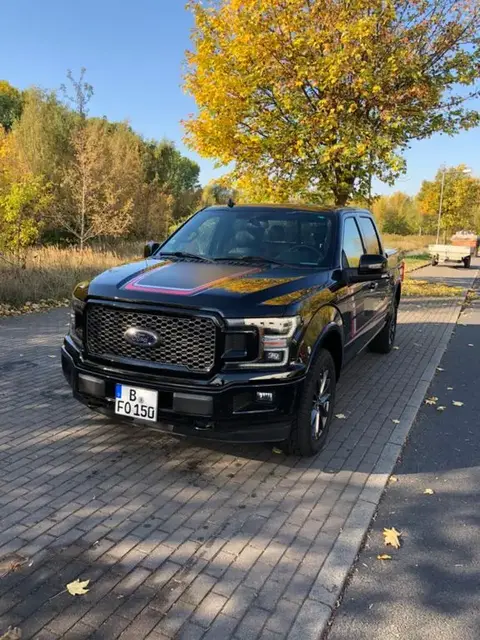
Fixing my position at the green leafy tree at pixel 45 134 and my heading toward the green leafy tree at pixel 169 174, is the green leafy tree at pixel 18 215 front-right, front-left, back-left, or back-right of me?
back-right

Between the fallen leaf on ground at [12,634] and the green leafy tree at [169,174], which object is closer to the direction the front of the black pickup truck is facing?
the fallen leaf on ground

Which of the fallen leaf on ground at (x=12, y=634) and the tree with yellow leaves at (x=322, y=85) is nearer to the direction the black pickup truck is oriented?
the fallen leaf on ground

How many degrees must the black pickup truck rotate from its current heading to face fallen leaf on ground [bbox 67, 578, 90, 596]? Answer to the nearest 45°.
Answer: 0° — it already faces it

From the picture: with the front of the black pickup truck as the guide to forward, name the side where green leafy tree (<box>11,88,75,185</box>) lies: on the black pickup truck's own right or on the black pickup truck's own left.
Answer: on the black pickup truck's own right

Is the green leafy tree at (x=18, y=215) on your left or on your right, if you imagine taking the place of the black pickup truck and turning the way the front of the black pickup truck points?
on your right

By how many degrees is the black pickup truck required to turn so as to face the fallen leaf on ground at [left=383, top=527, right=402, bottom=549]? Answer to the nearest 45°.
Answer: approximately 90° to its left

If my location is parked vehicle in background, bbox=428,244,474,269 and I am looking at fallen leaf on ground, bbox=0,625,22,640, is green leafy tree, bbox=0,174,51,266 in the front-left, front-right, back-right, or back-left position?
front-right

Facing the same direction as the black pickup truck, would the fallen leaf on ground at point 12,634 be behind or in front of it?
in front

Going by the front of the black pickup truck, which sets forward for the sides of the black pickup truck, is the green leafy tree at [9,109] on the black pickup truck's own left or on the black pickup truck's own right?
on the black pickup truck's own right

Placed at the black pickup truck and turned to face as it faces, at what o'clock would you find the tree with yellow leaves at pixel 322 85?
The tree with yellow leaves is roughly at 5 o'clock from the black pickup truck.

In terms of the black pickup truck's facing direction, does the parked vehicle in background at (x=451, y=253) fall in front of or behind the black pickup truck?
behind

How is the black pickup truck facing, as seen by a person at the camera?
facing the viewer and to the left of the viewer

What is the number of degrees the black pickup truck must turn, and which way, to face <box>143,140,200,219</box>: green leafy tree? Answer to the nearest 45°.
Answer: approximately 135° to its right

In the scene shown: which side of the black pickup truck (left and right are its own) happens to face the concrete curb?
left

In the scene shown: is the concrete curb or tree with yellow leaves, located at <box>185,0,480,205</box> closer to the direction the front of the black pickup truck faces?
the concrete curb
